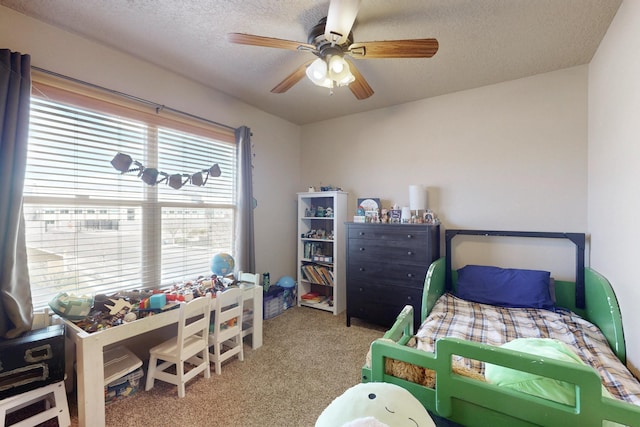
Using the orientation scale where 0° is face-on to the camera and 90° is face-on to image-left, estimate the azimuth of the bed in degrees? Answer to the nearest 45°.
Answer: approximately 0°

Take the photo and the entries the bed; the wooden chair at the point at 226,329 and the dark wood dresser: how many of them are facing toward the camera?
2

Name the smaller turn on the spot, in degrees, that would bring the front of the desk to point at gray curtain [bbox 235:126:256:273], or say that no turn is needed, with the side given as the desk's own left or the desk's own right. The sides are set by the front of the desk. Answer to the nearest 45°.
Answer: approximately 90° to the desk's own left

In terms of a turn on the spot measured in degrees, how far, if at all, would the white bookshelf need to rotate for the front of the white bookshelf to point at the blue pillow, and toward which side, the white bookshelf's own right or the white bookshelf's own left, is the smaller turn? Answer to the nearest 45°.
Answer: approximately 90° to the white bookshelf's own left

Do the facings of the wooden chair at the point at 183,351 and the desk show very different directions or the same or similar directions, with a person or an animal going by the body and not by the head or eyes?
very different directions

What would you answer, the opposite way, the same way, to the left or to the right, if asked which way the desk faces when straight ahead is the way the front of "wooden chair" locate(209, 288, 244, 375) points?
the opposite way

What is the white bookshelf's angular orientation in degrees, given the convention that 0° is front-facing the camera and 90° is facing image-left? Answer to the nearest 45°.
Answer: approximately 45°

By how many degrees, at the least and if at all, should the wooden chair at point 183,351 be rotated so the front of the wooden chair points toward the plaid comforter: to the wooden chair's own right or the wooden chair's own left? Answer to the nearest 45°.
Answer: approximately 180°

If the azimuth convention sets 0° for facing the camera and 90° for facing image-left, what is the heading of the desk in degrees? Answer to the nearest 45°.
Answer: approximately 315°

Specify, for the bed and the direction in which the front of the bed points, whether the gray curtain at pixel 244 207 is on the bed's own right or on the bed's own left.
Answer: on the bed's own right

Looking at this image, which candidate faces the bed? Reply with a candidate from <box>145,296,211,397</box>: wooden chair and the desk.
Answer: the desk

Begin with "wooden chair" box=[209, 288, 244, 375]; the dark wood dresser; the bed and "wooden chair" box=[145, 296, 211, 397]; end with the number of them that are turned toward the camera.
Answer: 2

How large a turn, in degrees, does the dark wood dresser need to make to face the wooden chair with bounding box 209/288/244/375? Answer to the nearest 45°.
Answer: approximately 45° to its right

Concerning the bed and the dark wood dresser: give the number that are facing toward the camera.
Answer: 2

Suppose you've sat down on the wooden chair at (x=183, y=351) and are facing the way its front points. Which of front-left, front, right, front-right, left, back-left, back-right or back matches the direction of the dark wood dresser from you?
back-right
